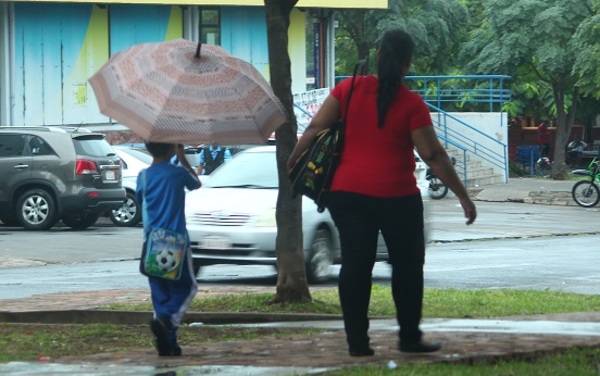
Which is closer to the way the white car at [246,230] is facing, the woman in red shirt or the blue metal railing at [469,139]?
the woman in red shirt

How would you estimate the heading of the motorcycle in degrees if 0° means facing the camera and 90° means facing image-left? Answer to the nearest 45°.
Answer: approximately 90°

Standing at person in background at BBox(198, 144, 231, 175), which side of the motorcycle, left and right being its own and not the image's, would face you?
front

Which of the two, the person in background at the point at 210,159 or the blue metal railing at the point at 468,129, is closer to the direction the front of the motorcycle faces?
the person in background

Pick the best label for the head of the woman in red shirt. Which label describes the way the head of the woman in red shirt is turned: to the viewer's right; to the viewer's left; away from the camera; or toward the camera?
away from the camera

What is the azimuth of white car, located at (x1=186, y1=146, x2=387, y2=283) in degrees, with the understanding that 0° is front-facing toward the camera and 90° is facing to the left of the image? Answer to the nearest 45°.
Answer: approximately 45°

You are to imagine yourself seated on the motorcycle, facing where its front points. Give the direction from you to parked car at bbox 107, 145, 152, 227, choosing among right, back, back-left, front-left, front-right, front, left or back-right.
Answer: front-left

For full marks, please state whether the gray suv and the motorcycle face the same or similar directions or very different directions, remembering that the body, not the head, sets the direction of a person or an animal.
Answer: same or similar directions

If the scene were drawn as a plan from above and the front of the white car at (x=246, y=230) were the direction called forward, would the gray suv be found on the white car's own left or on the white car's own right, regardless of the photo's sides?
on the white car's own right

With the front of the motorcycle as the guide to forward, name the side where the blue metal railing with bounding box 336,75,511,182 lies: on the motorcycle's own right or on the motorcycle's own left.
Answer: on the motorcycle's own right

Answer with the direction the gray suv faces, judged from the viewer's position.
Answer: facing away from the viewer and to the left of the viewer

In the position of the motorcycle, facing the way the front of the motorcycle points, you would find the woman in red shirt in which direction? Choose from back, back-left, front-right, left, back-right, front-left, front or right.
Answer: left

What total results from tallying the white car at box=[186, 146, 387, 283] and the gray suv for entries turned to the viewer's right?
0

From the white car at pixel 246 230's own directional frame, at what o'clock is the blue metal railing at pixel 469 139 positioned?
The blue metal railing is roughly at 5 o'clock from the white car.

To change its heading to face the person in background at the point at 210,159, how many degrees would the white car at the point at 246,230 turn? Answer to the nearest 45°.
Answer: approximately 135° to its right
